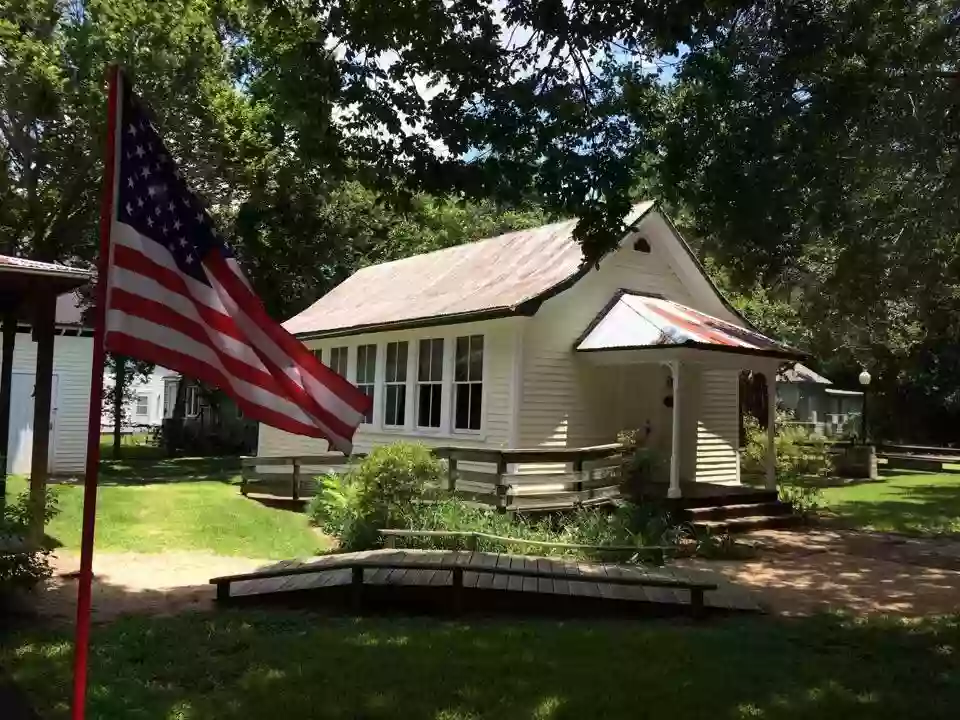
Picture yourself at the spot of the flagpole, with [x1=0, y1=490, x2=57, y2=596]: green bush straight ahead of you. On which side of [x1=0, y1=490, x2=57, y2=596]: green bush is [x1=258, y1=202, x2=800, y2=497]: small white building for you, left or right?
right

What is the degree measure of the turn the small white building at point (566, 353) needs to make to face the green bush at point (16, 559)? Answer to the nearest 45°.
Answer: approximately 90° to its right

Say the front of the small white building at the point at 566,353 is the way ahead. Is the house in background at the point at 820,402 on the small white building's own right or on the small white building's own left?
on the small white building's own left

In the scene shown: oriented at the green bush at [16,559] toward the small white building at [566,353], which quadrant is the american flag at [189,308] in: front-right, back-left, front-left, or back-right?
back-right

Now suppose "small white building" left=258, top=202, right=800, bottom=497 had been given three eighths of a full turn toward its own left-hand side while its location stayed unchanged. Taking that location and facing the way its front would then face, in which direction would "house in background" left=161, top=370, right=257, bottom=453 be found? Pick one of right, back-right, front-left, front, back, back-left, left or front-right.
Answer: front-left

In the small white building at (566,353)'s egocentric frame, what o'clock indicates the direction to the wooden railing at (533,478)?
The wooden railing is roughly at 2 o'clock from the small white building.

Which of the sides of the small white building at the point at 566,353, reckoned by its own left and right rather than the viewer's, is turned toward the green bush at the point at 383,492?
right

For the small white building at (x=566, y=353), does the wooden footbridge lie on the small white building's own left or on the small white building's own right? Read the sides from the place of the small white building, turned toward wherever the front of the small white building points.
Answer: on the small white building's own right

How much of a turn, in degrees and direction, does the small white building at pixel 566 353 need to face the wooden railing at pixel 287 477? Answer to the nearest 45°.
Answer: approximately 135° to its right

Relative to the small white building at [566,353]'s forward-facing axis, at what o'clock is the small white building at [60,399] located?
the small white building at [60,399] is roughly at 5 o'clock from the small white building at [566,353].

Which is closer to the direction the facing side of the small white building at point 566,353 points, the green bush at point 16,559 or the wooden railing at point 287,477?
the green bush

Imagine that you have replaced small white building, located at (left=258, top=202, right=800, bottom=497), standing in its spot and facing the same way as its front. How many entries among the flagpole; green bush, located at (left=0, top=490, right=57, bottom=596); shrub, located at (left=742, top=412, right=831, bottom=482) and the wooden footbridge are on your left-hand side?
1

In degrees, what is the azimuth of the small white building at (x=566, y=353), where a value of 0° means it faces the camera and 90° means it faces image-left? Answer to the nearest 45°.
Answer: approximately 315°

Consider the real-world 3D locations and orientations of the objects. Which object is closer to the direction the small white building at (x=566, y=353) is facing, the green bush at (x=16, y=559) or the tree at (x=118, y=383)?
the green bush

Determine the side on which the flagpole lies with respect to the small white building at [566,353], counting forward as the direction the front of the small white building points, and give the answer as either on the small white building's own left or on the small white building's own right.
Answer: on the small white building's own right
